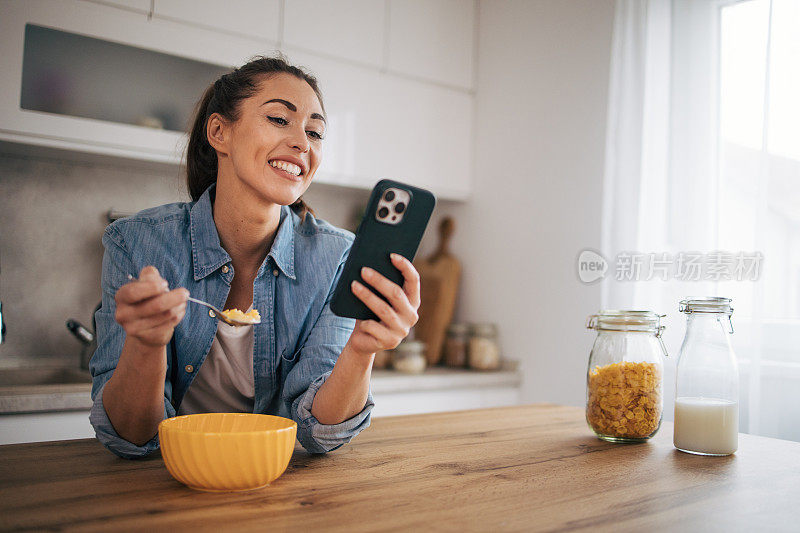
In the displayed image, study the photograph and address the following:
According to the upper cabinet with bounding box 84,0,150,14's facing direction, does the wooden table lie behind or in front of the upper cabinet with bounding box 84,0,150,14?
in front

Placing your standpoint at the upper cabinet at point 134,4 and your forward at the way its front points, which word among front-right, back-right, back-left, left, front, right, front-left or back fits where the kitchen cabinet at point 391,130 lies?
front-left

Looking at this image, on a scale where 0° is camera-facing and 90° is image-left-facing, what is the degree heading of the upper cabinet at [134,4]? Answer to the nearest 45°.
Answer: approximately 315°

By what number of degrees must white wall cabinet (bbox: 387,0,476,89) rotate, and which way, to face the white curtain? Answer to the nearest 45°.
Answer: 0° — it already faces it

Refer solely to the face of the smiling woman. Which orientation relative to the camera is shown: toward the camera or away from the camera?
toward the camera

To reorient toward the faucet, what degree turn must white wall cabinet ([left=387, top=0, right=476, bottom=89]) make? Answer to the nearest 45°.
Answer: approximately 90° to its right

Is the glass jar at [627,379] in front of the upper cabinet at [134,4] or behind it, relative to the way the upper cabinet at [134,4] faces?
in front

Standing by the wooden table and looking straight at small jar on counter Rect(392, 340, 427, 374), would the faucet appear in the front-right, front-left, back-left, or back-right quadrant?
front-left

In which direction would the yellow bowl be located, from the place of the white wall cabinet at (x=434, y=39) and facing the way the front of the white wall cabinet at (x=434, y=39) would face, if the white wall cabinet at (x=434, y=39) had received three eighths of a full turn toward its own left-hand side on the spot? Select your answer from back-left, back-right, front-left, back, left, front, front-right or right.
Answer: back
